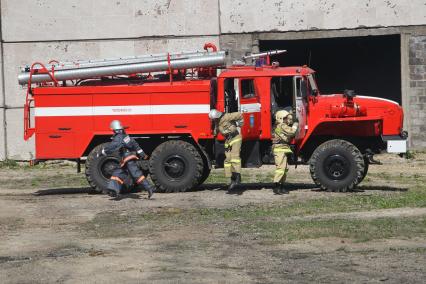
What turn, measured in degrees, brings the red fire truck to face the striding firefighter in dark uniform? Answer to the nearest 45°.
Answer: approximately 135° to its right

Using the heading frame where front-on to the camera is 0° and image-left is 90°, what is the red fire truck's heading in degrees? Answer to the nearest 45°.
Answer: approximately 270°

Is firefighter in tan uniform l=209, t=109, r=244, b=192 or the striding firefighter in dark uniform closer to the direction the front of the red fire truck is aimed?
the firefighter in tan uniform

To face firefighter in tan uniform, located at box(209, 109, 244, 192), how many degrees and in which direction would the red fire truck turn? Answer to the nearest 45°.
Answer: approximately 45° to its right
